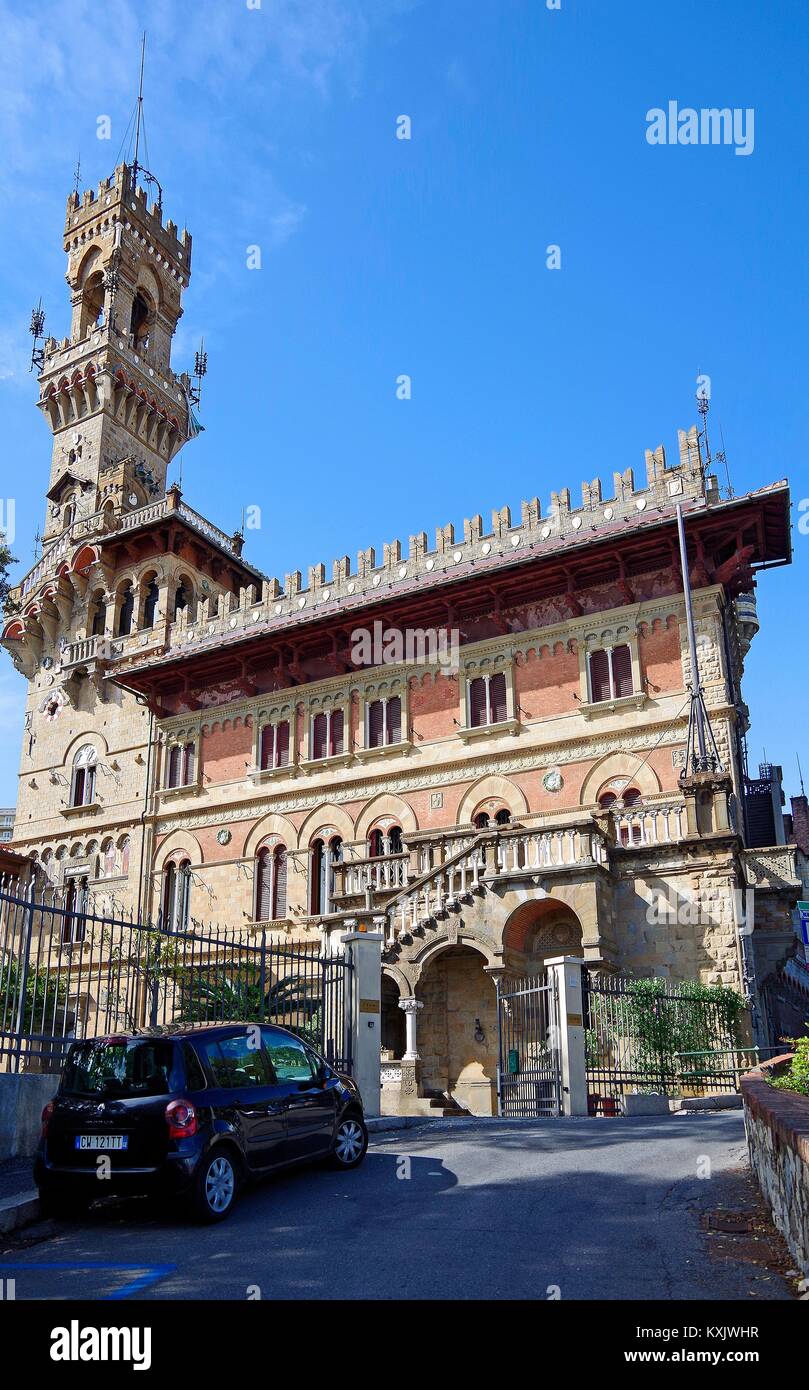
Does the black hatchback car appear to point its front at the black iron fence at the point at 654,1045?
yes

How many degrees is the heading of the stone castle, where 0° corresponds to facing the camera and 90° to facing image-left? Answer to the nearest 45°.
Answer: approximately 45°

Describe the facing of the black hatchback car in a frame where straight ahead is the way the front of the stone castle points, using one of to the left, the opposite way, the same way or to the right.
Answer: the opposite way

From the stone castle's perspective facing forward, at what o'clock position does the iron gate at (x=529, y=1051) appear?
The iron gate is roughly at 10 o'clock from the stone castle.

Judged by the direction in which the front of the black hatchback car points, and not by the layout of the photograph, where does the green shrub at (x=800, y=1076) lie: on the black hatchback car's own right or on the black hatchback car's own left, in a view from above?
on the black hatchback car's own right

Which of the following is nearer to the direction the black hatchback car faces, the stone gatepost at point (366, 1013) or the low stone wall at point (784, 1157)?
the stone gatepost

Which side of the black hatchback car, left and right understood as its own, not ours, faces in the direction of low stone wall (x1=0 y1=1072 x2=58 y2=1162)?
left

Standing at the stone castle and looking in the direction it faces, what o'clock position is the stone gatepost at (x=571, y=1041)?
The stone gatepost is roughly at 10 o'clock from the stone castle.

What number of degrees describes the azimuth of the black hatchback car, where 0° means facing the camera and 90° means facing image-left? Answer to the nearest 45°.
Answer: approximately 225°
